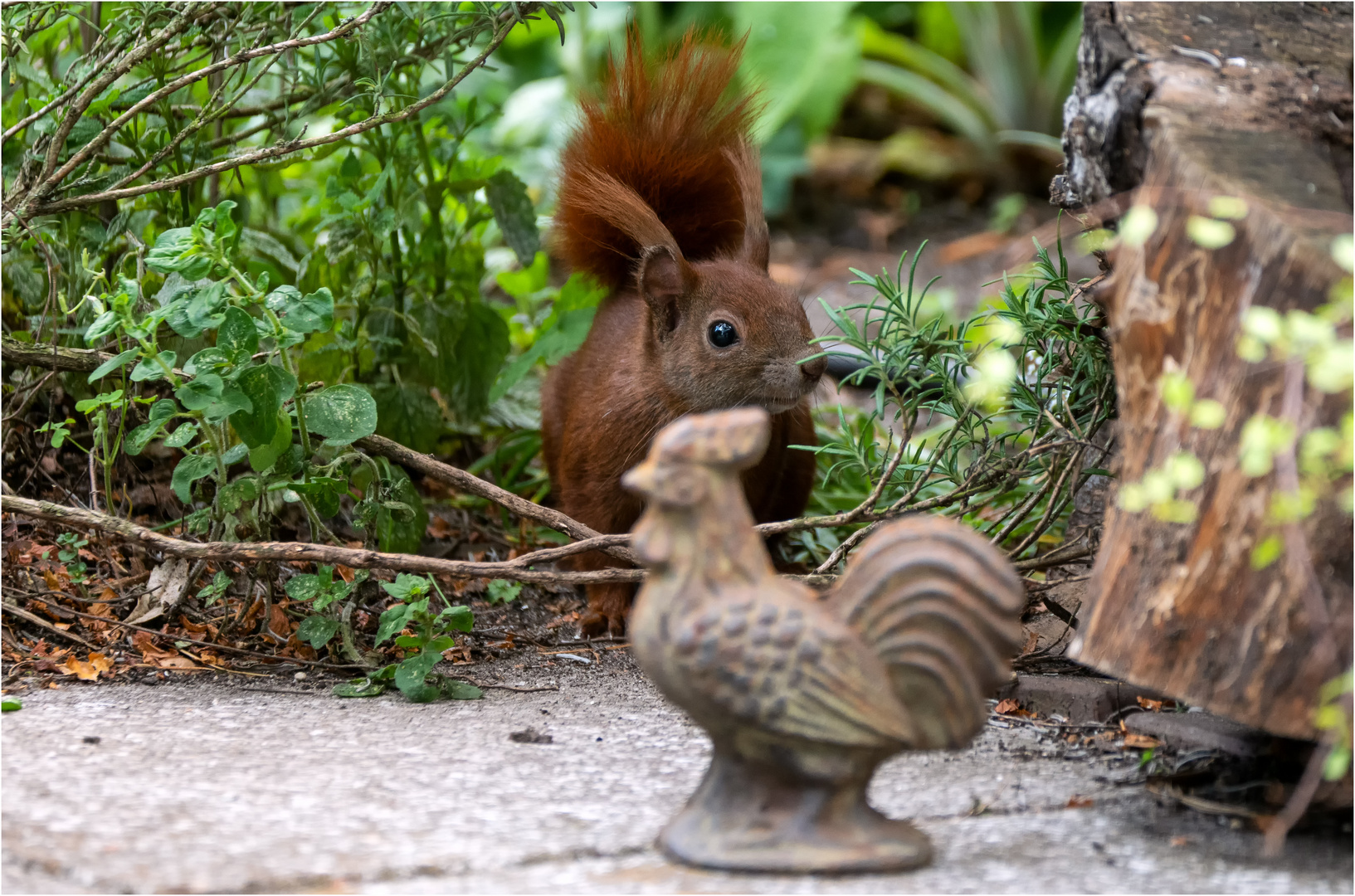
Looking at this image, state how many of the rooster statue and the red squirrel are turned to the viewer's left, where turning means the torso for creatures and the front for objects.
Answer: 1

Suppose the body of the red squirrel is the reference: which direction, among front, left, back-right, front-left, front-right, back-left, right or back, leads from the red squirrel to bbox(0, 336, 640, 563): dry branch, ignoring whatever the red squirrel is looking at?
right

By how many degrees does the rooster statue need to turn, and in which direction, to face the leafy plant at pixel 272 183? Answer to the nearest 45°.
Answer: approximately 45° to its right

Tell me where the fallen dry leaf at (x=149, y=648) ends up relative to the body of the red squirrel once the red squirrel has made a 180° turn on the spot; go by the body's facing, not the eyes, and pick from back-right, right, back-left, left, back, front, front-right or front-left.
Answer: left

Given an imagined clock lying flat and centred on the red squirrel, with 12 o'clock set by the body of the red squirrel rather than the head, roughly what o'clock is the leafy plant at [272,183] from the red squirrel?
The leafy plant is roughly at 4 o'clock from the red squirrel.

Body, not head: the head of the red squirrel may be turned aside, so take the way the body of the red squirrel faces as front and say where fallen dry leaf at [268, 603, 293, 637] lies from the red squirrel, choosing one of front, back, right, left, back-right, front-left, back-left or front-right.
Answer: right

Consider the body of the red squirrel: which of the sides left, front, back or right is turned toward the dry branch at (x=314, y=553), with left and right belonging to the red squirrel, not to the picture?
right

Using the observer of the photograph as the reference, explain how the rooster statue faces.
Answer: facing to the left of the viewer

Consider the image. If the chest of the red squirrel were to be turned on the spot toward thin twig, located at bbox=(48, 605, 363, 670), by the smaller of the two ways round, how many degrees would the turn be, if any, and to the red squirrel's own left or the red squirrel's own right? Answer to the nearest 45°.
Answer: approximately 90° to the red squirrel's own right

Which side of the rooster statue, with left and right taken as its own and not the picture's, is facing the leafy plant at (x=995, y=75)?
right
